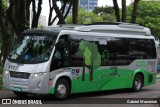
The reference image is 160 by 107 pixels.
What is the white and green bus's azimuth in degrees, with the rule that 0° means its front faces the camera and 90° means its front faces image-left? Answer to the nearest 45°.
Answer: approximately 45°
